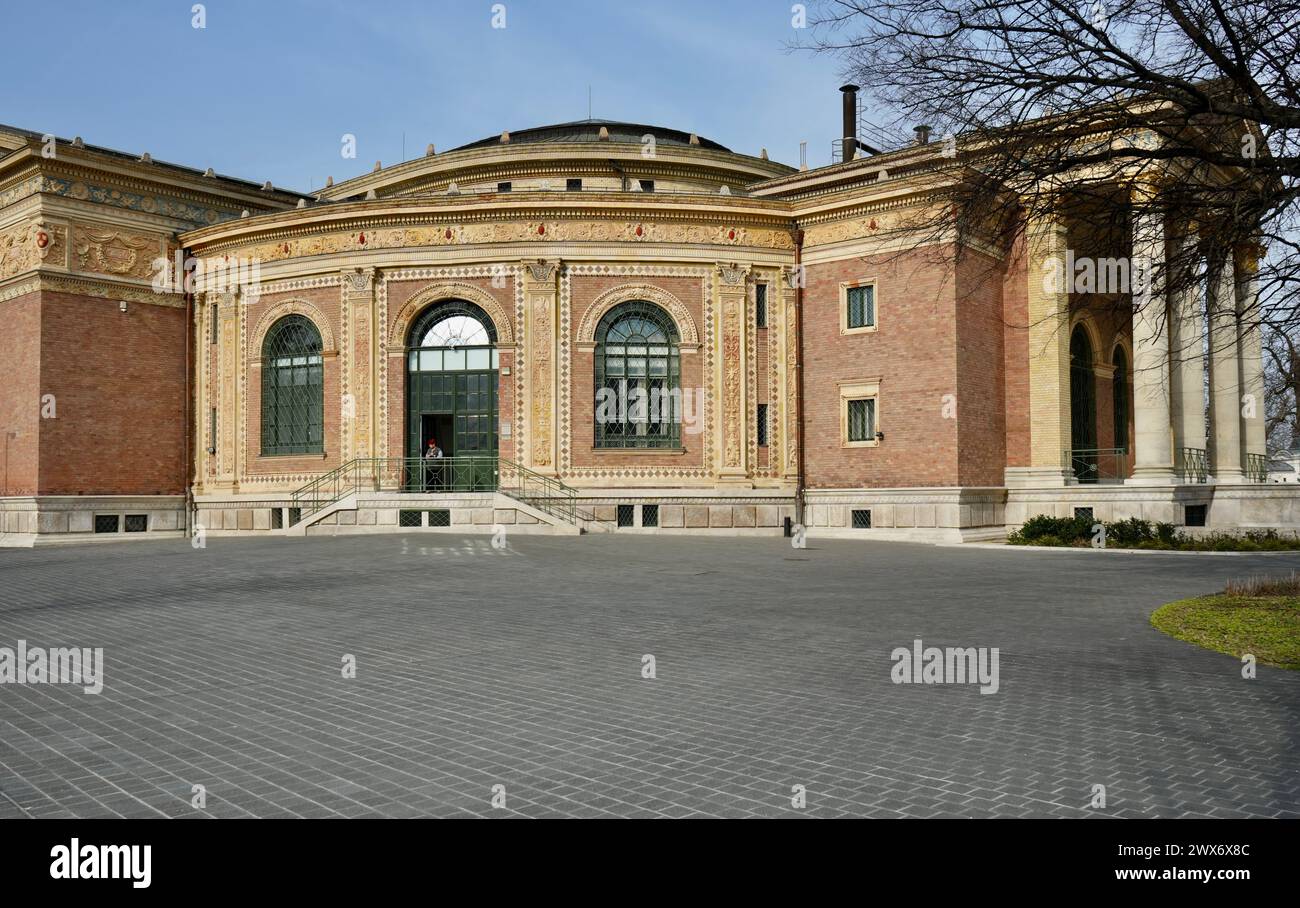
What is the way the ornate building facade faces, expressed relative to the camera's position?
facing the viewer

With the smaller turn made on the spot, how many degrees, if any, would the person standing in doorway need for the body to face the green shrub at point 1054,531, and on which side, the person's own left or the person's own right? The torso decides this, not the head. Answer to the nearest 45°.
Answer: approximately 45° to the person's own left

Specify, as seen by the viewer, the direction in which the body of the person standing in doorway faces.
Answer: toward the camera

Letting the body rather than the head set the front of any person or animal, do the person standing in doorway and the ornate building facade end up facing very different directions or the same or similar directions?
same or similar directions
